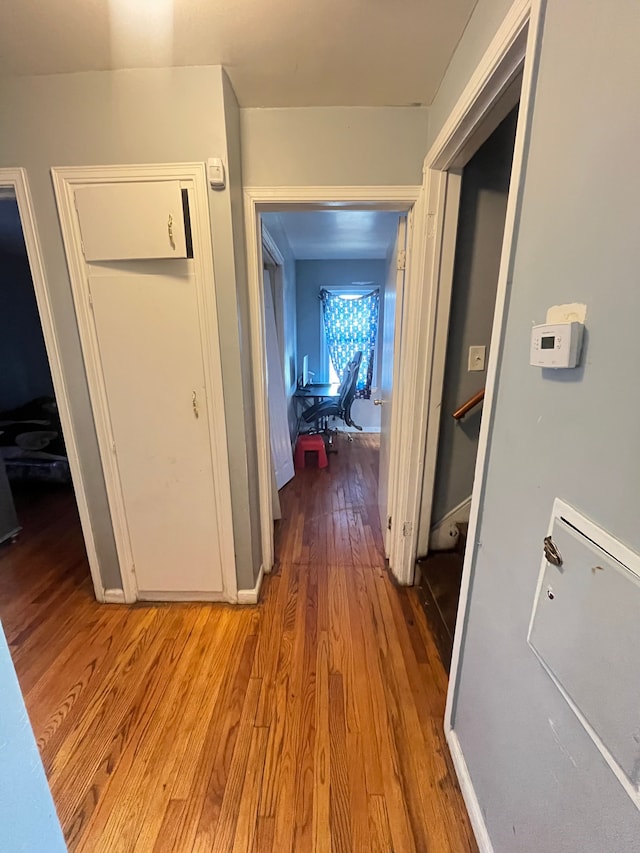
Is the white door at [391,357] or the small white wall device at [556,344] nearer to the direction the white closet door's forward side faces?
the small white wall device

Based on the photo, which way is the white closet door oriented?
toward the camera

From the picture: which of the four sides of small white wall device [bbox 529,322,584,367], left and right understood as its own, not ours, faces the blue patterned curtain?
right

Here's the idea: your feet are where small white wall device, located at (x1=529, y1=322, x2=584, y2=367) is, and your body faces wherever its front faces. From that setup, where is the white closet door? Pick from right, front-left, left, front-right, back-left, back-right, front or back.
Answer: front-right

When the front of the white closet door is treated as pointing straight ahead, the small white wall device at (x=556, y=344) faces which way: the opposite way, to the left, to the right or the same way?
to the right

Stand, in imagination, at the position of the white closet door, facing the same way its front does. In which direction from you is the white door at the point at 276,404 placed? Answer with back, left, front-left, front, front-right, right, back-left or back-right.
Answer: back-left

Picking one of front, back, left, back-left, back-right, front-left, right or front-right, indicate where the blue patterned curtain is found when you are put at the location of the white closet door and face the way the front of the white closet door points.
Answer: back-left

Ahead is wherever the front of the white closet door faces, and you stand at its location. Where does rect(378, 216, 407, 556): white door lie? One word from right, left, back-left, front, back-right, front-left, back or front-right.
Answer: left

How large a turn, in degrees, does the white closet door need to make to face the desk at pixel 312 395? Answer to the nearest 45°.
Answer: approximately 135° to its left

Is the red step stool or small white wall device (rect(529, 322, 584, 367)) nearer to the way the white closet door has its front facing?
the small white wall device

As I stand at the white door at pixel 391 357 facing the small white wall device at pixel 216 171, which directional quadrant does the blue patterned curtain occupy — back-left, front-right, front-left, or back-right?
back-right

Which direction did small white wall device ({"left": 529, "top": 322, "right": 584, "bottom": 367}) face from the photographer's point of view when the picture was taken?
facing the viewer and to the left of the viewer

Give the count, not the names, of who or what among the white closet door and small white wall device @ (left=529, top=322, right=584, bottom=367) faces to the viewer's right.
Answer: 0

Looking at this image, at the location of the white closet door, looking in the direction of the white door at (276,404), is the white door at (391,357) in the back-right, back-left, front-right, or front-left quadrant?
front-right
